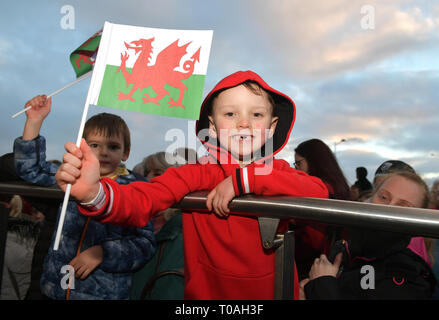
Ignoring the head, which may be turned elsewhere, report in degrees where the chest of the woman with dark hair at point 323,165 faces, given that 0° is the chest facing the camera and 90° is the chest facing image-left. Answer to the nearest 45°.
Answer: approximately 90°

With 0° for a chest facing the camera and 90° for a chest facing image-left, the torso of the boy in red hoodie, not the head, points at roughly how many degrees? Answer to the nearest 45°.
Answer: approximately 0°

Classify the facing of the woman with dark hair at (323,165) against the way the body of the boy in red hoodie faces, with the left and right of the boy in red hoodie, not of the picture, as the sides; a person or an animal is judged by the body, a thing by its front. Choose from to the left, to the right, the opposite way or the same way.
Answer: to the right

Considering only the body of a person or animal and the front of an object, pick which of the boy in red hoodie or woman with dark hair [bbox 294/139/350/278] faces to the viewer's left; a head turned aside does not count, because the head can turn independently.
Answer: the woman with dark hair

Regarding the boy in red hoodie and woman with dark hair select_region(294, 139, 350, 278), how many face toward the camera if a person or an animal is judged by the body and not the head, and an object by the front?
1
